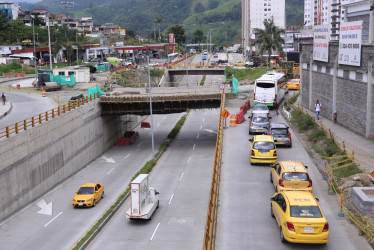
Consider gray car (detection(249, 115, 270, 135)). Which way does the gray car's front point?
away from the camera

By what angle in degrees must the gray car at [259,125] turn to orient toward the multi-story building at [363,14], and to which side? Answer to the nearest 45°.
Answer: approximately 45° to its right

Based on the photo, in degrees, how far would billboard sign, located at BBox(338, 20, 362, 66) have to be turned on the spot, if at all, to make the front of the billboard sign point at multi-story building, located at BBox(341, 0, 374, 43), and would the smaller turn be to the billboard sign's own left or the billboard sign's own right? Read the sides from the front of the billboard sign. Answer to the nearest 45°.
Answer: approximately 135° to the billboard sign's own right

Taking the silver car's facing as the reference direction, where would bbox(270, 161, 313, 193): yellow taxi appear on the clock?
The yellow taxi is roughly at 6 o'clock from the silver car.

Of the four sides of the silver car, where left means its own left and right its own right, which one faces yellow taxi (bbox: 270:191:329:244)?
back

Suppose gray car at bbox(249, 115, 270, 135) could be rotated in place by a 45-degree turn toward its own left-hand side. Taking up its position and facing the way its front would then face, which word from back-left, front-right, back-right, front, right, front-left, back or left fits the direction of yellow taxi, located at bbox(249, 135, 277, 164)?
back-left

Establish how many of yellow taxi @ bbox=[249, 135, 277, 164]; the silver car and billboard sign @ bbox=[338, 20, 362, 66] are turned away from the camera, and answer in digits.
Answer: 2

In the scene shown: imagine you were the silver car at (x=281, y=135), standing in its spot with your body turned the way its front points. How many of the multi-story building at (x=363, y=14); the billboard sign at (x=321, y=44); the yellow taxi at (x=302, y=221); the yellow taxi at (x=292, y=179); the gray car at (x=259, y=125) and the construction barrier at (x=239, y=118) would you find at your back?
2

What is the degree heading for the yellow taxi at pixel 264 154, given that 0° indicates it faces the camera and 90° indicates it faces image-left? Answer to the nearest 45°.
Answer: approximately 180°

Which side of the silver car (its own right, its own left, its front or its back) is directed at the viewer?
back

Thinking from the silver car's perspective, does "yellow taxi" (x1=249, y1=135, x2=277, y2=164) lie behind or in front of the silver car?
behind

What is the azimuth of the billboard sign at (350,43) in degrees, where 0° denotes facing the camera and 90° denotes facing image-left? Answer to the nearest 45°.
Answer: approximately 45°

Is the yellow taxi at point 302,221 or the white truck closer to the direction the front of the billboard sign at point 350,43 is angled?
the white truck

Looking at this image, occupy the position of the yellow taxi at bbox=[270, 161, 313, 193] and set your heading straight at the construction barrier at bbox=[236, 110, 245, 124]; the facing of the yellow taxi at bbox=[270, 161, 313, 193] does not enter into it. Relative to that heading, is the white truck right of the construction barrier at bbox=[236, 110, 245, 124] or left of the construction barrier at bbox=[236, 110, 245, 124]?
left

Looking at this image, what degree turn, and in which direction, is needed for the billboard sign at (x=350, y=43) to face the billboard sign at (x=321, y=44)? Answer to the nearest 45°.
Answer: approximately 135° to its right

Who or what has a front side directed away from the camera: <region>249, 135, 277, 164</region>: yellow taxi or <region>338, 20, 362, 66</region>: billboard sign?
the yellow taxi

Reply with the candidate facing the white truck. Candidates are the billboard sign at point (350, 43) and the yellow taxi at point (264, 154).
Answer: the billboard sign
